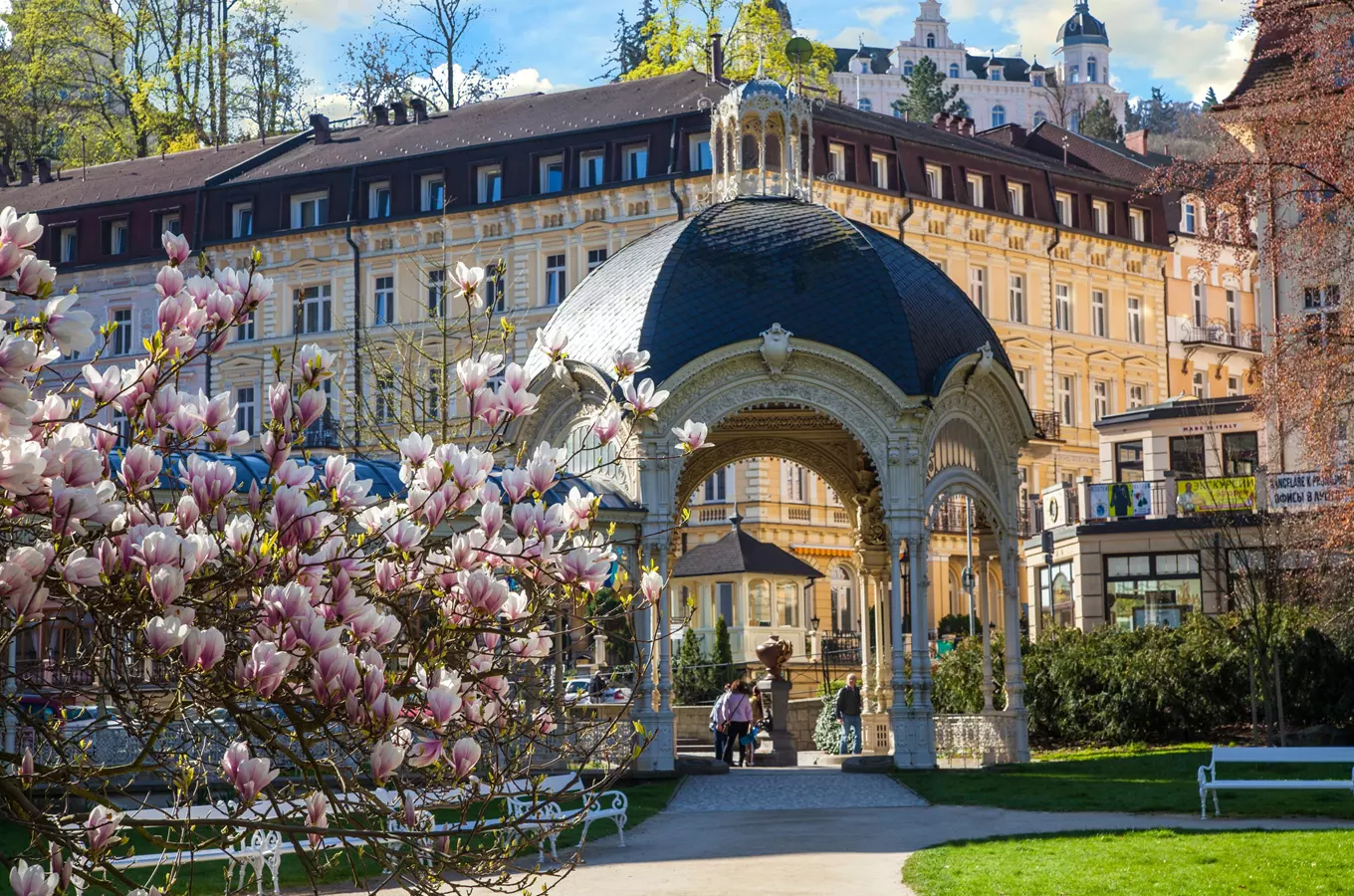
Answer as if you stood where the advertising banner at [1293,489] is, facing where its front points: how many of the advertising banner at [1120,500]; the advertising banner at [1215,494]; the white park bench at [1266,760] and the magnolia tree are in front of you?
2

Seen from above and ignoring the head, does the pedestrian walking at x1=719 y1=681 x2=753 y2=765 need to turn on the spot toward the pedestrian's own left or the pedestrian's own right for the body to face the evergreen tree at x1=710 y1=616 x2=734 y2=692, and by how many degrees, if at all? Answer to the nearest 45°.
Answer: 0° — they already face it

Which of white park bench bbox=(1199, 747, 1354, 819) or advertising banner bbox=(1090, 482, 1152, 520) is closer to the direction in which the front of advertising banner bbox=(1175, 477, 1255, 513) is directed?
the white park bench

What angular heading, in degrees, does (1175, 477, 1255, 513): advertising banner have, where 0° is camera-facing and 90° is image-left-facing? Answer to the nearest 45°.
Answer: approximately 0°

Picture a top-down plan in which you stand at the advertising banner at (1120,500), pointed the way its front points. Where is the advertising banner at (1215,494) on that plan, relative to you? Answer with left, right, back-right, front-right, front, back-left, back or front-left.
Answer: front-left

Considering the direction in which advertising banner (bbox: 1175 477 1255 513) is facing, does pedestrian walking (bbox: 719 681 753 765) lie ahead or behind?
ahead

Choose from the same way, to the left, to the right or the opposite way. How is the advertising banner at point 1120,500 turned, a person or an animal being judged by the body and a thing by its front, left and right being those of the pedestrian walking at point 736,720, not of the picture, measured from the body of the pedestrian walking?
the opposite way

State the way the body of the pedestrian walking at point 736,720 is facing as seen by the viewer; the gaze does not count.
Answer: away from the camera

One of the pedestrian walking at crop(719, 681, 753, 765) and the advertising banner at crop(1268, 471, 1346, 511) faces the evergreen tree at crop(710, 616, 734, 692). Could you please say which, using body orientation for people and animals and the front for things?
the pedestrian walking

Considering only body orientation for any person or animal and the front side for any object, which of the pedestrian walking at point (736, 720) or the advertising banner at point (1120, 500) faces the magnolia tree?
the advertising banner

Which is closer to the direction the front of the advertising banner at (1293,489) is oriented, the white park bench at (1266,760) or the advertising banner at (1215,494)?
the white park bench

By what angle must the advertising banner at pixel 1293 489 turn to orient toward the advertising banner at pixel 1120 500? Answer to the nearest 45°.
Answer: approximately 135° to its right
